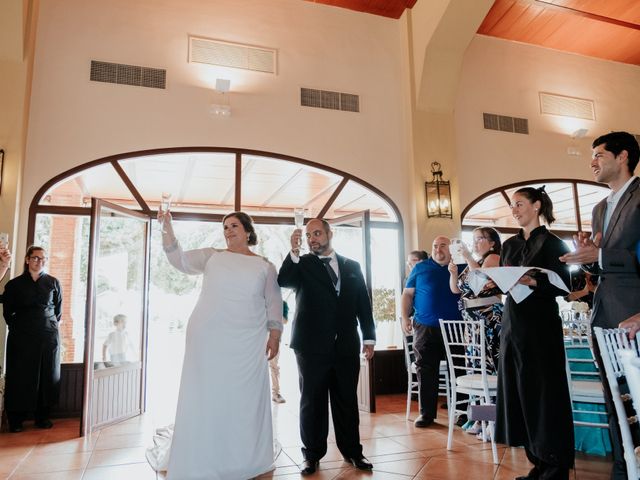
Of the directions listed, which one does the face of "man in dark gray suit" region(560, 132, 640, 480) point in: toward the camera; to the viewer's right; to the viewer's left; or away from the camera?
to the viewer's left

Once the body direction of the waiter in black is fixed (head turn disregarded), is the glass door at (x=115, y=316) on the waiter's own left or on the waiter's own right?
on the waiter's own left

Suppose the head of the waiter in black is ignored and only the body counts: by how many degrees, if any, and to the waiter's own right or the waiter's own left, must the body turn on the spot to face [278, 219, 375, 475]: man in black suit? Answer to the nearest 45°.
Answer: approximately 45° to the waiter's own left

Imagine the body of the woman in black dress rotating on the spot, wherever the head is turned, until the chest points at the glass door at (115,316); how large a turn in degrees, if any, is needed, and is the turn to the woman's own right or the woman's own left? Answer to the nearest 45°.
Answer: approximately 45° to the woman's own right

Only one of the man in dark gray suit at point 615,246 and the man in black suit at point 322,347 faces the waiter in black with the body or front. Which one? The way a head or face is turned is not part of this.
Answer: the man in dark gray suit at point 615,246

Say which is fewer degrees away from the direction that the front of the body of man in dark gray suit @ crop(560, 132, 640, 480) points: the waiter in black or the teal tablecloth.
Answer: the waiter in black

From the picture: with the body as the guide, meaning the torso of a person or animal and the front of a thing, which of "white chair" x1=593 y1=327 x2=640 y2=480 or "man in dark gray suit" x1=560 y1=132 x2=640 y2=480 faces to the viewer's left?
the man in dark gray suit

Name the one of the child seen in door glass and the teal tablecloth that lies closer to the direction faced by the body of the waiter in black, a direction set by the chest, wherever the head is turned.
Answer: the teal tablecloth

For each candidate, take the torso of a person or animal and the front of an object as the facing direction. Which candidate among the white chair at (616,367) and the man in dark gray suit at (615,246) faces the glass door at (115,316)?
the man in dark gray suit

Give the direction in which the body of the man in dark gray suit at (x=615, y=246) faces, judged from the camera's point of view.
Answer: to the viewer's left

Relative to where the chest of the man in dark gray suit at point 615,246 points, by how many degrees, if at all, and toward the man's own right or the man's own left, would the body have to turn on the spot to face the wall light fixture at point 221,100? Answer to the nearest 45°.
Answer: approximately 45° to the man's own right

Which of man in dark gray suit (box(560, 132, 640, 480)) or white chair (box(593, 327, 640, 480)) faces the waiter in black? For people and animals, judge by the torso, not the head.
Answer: the man in dark gray suit

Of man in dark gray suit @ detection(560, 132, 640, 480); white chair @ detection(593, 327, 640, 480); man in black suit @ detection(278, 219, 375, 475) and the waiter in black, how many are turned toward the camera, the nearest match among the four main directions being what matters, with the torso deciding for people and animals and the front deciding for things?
2
